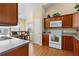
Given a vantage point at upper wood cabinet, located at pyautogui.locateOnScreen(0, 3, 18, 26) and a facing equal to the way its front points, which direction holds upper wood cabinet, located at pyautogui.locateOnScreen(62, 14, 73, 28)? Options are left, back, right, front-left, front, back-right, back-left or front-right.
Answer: front-left

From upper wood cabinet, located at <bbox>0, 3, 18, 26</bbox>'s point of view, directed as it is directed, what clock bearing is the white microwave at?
The white microwave is roughly at 10 o'clock from the upper wood cabinet.

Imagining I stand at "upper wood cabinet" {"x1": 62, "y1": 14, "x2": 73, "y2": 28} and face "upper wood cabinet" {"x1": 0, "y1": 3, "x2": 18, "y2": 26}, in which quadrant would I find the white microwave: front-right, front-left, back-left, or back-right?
front-right

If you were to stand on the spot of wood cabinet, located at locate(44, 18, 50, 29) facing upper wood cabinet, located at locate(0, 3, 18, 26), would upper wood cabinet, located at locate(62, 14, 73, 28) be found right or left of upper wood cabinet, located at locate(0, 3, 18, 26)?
left
